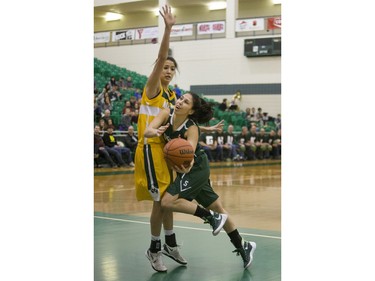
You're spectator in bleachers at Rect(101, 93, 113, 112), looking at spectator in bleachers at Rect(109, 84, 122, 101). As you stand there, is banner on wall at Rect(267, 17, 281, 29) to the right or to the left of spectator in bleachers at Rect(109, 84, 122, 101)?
right

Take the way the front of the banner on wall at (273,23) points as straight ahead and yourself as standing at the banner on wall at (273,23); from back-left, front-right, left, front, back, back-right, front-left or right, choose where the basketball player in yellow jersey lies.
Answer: front

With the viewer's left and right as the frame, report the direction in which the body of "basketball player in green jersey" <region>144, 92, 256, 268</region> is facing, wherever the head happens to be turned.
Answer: facing the viewer and to the left of the viewer

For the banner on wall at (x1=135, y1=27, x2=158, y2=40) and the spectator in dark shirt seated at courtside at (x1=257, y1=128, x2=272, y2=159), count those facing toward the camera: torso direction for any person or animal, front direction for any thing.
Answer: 2

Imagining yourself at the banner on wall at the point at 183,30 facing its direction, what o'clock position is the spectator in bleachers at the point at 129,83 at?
The spectator in bleachers is roughly at 1 o'clock from the banner on wall.

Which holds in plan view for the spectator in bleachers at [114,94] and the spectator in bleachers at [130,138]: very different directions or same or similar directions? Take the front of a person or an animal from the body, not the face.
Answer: same or similar directions

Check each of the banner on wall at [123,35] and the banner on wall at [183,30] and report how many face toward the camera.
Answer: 2

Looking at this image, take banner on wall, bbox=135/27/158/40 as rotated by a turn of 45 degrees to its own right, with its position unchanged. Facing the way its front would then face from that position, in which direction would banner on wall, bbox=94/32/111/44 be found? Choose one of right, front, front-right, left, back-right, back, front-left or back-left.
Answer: right

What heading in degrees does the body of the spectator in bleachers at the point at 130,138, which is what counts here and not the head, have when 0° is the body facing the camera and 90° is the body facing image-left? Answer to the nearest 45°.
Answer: approximately 315°

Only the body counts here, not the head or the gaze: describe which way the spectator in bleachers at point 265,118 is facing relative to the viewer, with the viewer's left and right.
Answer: facing the viewer

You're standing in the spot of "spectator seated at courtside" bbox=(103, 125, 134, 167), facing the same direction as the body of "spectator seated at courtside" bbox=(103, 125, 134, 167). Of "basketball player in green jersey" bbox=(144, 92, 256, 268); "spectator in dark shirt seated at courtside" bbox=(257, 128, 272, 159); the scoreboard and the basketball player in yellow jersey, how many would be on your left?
2

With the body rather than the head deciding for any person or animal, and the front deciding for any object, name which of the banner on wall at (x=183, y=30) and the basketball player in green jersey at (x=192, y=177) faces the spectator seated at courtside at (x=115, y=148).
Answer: the banner on wall

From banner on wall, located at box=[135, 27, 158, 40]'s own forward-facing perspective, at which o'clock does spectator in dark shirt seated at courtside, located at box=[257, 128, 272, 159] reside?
The spectator in dark shirt seated at courtside is roughly at 11 o'clock from the banner on wall.

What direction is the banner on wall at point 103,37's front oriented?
toward the camera

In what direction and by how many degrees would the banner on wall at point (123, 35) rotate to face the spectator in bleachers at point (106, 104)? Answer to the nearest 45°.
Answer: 0° — it already faces them
